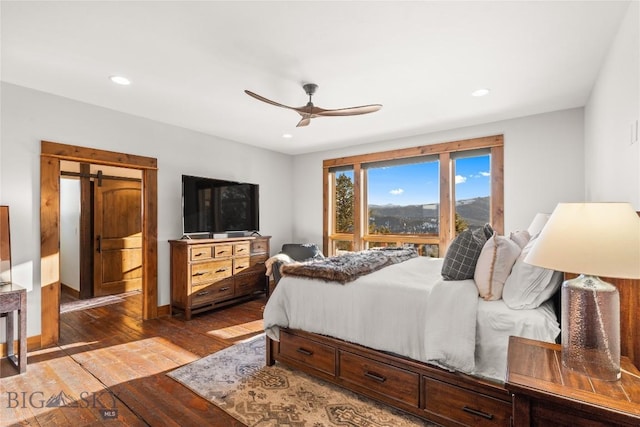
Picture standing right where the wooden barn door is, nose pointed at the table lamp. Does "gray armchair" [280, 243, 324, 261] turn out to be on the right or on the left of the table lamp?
left

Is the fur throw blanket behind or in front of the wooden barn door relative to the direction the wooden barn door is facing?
in front

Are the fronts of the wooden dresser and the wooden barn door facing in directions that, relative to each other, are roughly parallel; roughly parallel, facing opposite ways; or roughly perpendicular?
roughly parallel

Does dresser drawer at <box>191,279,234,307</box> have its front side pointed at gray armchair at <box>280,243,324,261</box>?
no

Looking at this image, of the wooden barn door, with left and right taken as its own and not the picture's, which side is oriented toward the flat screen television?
front

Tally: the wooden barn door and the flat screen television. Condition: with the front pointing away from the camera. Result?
0

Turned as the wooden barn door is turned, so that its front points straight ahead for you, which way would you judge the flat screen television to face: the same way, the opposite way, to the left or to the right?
the same way

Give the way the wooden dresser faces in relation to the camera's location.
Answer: facing the viewer and to the right of the viewer

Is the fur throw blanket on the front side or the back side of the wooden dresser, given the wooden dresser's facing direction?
on the front side

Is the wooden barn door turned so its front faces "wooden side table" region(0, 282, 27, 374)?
no

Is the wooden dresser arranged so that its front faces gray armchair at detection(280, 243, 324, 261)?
no

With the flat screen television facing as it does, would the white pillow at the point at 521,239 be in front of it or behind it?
in front

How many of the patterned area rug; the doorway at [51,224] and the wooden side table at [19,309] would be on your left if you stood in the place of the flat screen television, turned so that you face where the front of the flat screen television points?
0

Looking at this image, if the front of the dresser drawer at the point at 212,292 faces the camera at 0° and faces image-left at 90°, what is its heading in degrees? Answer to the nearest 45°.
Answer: approximately 315°

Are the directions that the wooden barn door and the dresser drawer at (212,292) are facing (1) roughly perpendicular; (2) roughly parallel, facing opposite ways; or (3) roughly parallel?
roughly parallel

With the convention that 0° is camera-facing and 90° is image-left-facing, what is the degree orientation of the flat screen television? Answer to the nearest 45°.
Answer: approximately 315°
